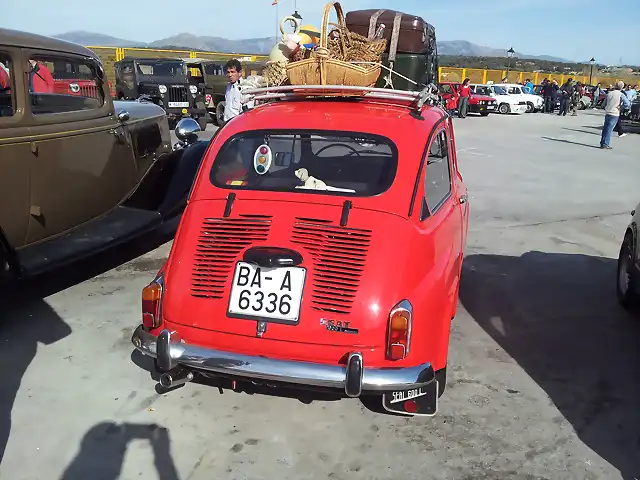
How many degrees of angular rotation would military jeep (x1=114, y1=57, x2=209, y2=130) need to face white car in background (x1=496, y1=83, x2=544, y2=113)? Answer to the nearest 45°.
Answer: approximately 90° to its left

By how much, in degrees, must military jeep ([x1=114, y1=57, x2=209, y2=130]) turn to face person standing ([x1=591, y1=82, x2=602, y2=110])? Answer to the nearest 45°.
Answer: approximately 90° to its left

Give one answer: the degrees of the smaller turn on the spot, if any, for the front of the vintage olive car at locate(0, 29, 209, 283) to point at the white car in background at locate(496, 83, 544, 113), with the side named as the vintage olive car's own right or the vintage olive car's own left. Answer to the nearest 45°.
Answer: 0° — it already faces it

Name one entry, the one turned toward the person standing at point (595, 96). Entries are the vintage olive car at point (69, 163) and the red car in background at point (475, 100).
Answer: the vintage olive car

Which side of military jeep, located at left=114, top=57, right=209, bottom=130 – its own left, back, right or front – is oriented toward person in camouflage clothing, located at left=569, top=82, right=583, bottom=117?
left

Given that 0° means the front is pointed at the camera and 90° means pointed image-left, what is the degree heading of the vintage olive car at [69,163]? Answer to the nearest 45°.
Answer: approximately 225°

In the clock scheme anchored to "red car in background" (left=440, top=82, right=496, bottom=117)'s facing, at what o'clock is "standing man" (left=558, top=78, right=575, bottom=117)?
The standing man is roughly at 9 o'clock from the red car in background.

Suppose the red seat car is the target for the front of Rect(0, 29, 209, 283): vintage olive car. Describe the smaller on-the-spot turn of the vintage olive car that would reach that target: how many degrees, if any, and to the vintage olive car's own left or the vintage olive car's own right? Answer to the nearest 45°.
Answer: approximately 90° to the vintage olive car's own right

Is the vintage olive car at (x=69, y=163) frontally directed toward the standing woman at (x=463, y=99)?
yes

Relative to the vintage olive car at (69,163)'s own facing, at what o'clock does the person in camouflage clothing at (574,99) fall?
The person in camouflage clothing is roughly at 12 o'clock from the vintage olive car.

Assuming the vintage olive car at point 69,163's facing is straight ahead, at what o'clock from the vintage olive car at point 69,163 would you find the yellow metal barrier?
The yellow metal barrier is roughly at 11 o'clock from the vintage olive car.
